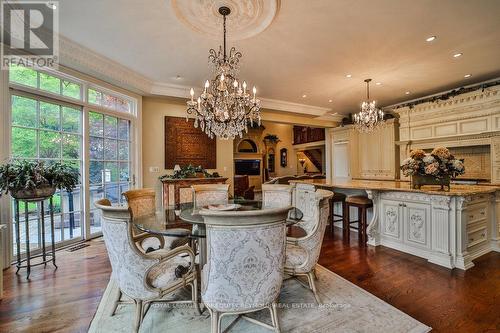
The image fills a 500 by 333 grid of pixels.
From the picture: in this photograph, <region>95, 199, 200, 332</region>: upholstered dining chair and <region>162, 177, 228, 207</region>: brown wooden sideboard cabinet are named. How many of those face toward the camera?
1

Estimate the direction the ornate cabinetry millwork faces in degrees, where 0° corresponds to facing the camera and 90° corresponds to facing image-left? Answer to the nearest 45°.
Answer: approximately 45°

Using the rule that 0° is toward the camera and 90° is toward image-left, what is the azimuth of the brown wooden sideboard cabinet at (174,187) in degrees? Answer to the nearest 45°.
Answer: approximately 0°

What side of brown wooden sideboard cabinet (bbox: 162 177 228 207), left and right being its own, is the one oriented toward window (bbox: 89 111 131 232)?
right

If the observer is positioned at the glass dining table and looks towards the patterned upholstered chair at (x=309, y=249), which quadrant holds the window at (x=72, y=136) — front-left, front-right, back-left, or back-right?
back-left

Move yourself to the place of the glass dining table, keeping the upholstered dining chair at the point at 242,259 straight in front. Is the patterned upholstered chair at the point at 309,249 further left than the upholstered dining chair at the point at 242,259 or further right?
left

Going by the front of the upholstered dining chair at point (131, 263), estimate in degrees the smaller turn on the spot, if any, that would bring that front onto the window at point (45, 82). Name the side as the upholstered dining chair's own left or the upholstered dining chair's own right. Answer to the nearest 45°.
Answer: approximately 90° to the upholstered dining chair's own left

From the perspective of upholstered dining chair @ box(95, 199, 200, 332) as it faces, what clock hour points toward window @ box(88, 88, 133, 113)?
The window is roughly at 10 o'clock from the upholstered dining chair.

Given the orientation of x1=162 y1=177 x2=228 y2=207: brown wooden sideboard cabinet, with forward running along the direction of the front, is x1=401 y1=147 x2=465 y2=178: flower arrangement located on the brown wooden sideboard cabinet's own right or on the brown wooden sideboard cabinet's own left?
on the brown wooden sideboard cabinet's own left

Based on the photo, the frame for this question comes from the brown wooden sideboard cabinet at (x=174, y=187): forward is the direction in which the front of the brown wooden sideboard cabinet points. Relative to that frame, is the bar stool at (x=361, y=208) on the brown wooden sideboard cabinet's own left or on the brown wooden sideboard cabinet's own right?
on the brown wooden sideboard cabinet's own left

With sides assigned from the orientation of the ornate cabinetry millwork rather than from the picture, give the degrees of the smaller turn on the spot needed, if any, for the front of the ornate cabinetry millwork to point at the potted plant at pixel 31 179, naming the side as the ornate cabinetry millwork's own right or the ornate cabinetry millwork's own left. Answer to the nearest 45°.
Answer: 0° — it already faces it
